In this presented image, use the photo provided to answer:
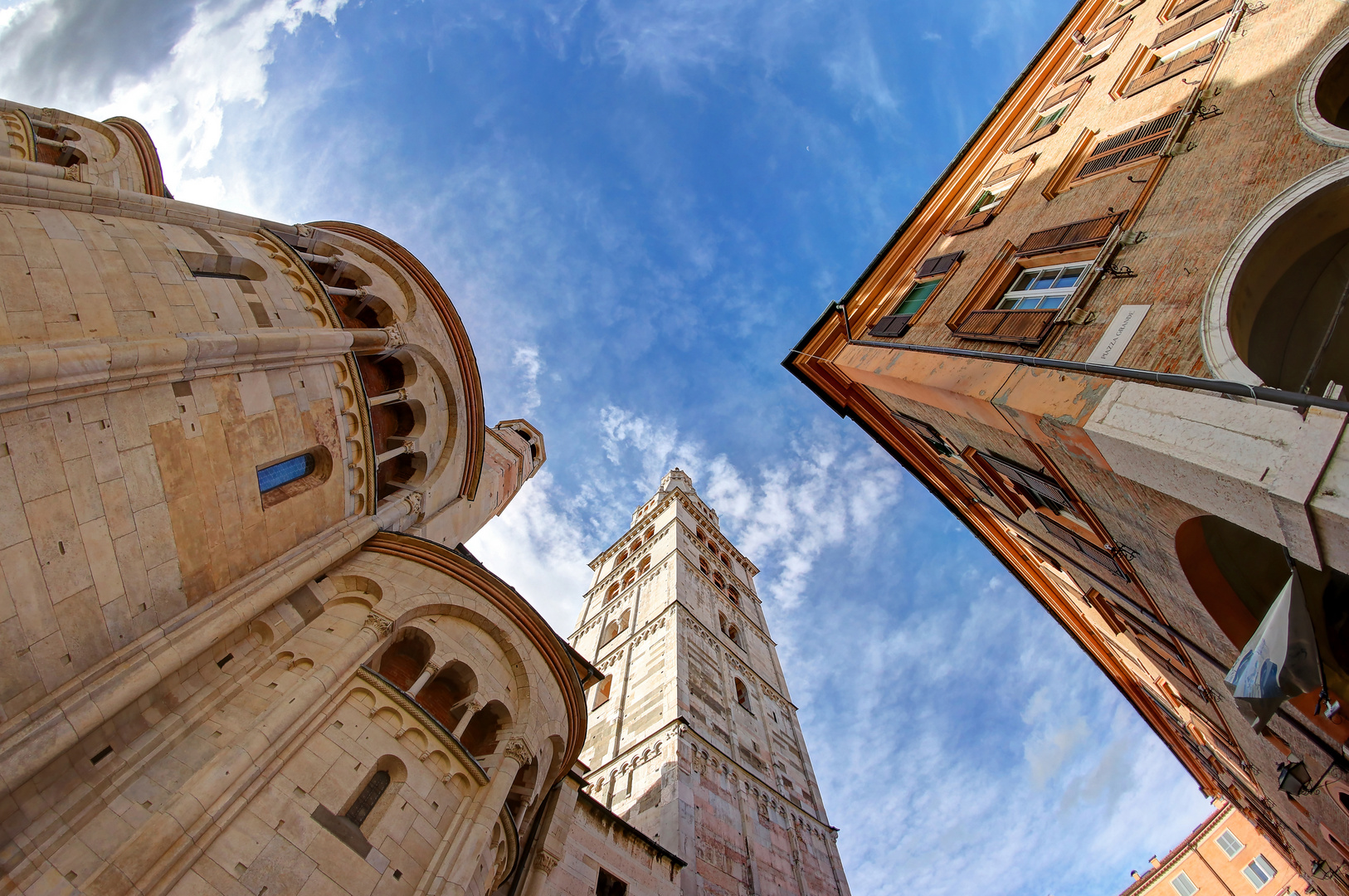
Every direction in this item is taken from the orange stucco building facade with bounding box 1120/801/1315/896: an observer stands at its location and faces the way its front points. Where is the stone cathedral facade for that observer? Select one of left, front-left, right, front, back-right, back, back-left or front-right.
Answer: front

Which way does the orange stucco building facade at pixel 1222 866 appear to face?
toward the camera

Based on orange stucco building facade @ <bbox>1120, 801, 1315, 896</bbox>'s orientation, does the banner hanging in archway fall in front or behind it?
in front

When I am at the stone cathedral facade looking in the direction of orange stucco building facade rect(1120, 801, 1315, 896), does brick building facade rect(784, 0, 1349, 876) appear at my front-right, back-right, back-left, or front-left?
front-right

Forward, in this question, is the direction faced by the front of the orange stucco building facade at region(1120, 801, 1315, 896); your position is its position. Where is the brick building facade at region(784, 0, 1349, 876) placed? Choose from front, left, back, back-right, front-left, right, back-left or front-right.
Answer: front

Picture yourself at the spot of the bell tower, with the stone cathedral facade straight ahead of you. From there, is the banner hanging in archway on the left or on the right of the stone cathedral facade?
left
